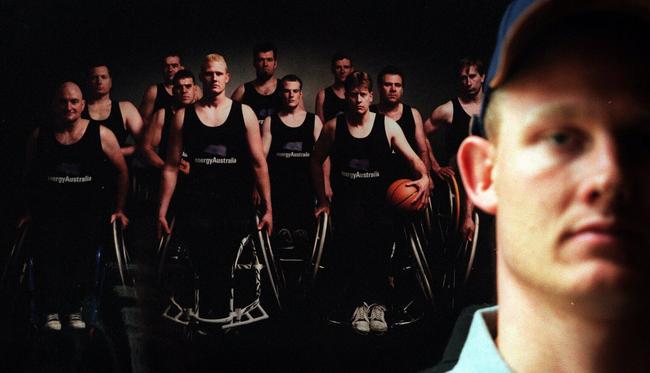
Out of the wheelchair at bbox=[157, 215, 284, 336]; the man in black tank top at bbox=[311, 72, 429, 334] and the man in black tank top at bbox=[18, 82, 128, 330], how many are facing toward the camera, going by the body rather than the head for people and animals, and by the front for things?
3

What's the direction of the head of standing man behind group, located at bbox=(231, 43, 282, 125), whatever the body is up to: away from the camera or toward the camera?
toward the camera

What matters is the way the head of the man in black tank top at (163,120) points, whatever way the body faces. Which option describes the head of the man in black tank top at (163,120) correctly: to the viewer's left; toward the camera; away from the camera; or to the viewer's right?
toward the camera

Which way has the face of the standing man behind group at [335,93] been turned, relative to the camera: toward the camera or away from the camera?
toward the camera

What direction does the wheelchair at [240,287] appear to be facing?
toward the camera

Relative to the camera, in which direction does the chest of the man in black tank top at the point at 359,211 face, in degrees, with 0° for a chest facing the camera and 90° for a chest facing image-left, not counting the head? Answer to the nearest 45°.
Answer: approximately 0°

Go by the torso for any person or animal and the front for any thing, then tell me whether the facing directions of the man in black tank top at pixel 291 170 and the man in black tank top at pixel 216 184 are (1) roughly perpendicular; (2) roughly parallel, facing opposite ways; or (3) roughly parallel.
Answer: roughly parallel

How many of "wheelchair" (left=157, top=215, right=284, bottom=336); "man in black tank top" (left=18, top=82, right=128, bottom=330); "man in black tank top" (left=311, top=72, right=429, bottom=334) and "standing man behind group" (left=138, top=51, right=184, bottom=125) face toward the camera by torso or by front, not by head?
4

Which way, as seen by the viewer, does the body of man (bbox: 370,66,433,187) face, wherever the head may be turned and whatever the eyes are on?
toward the camera
